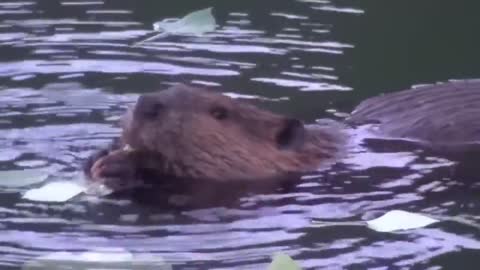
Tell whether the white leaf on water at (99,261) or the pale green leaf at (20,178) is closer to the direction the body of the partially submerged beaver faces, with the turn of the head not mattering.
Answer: the pale green leaf

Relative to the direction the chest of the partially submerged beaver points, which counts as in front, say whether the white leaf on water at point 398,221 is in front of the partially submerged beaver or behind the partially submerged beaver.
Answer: behind

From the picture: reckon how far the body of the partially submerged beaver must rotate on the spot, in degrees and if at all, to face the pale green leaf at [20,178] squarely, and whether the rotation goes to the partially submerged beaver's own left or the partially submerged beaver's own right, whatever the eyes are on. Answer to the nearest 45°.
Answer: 0° — it already faces it

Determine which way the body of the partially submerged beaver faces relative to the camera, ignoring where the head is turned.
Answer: to the viewer's left

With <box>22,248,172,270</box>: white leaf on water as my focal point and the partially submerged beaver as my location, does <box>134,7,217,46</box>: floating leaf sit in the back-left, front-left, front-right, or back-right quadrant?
back-right
